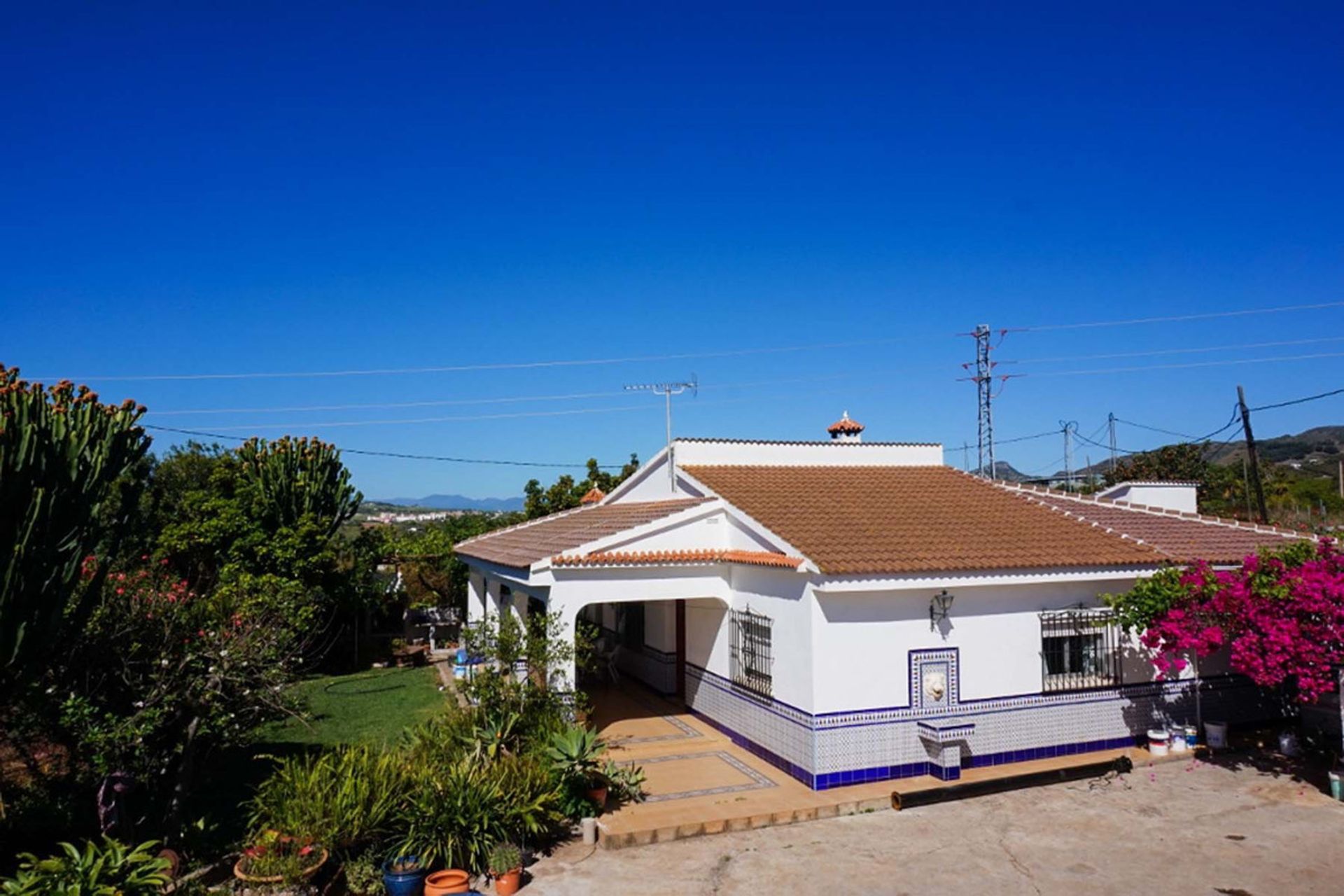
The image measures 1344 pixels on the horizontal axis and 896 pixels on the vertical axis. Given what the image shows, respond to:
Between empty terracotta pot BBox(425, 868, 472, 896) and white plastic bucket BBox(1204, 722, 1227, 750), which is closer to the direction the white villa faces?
the empty terracotta pot

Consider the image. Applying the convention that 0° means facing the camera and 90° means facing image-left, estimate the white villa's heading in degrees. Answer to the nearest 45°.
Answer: approximately 45°

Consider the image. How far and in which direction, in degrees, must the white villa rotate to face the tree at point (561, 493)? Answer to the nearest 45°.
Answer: approximately 90° to its right

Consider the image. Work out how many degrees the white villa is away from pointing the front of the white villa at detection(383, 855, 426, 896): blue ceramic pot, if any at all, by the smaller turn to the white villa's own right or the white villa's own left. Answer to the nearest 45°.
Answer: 0° — it already faces it

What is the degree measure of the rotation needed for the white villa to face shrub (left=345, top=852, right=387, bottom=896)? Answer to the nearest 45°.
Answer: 0° — it already faces it

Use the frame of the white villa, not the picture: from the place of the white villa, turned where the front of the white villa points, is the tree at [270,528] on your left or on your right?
on your right

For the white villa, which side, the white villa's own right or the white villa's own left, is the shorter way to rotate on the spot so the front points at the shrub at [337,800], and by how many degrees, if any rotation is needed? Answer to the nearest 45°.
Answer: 0° — it already faces it

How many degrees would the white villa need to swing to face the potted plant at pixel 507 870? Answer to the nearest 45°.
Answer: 0° — it already faces it

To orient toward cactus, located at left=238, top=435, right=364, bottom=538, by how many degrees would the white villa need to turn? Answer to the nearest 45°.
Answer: approximately 90° to its right
